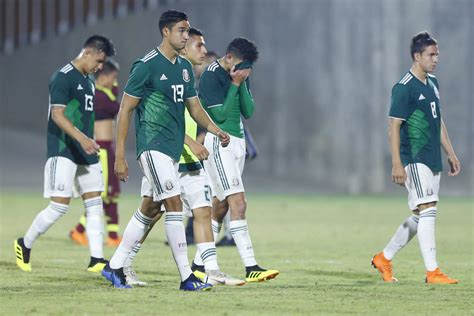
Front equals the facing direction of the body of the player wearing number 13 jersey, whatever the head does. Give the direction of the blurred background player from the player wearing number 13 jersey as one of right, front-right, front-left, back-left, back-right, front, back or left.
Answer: back-left

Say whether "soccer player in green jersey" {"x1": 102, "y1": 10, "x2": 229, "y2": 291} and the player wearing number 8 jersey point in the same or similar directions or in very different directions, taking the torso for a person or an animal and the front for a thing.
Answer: same or similar directions

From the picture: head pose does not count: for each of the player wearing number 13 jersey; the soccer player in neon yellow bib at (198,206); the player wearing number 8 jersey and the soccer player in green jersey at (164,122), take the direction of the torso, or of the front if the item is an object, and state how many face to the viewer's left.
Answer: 0

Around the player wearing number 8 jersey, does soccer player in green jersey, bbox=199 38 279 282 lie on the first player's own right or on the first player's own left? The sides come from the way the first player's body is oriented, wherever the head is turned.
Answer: on the first player's own right

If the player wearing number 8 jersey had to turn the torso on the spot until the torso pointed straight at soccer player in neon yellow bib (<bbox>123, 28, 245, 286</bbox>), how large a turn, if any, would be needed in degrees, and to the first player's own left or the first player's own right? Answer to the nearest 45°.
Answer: approximately 90° to the first player's own right

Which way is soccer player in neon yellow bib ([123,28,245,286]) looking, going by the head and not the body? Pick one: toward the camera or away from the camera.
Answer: toward the camera

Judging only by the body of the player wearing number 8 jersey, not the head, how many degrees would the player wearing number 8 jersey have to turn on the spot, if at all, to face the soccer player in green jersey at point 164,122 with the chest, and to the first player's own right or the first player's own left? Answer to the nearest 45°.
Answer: approximately 90° to the first player's own right

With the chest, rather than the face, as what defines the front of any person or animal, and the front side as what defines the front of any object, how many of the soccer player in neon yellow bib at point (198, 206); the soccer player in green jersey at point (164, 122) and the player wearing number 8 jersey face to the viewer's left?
0

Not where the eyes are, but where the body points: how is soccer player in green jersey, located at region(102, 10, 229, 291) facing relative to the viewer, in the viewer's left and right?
facing the viewer and to the right of the viewer

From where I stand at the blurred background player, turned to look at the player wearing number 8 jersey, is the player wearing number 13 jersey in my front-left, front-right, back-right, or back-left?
front-right

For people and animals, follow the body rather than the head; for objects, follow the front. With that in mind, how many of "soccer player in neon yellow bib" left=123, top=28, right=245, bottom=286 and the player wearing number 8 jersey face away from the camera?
0
